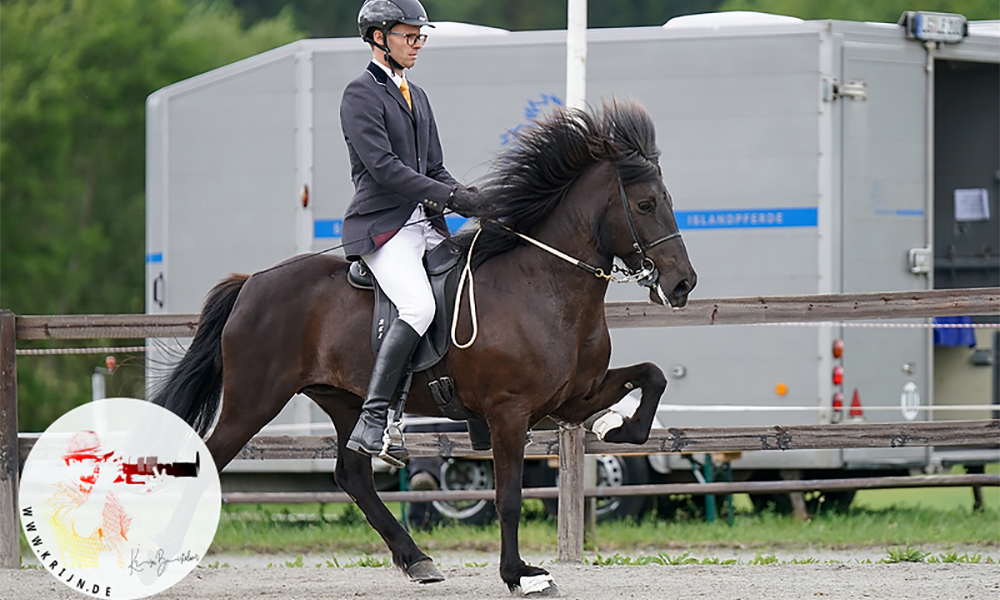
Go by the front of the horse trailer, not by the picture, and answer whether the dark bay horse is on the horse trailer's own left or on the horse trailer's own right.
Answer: on the horse trailer's own left

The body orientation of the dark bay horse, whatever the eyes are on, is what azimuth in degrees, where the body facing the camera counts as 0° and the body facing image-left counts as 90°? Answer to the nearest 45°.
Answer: approximately 270°

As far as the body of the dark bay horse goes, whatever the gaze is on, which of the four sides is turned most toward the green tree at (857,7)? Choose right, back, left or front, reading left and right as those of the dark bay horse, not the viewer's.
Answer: left

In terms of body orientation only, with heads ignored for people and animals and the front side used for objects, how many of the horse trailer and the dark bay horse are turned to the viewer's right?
1

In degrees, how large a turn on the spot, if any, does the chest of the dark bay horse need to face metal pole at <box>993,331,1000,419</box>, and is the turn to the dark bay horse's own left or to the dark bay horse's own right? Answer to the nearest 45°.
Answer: approximately 45° to the dark bay horse's own left

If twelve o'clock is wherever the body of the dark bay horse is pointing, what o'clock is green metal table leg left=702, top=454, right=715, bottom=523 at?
The green metal table leg is roughly at 10 o'clock from the dark bay horse.

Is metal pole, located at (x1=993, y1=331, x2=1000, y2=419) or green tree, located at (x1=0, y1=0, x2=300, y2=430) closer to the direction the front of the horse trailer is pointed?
the green tree

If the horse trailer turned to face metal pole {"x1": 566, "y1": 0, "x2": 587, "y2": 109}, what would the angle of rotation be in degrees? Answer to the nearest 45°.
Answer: approximately 90° to its left

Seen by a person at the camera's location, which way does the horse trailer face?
facing away from the viewer and to the left of the viewer

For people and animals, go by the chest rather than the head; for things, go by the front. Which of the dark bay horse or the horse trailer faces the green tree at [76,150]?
the horse trailer

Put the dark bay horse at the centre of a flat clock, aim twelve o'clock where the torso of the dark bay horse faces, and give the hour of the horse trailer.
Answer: The horse trailer is roughly at 10 o'clock from the dark bay horse.
